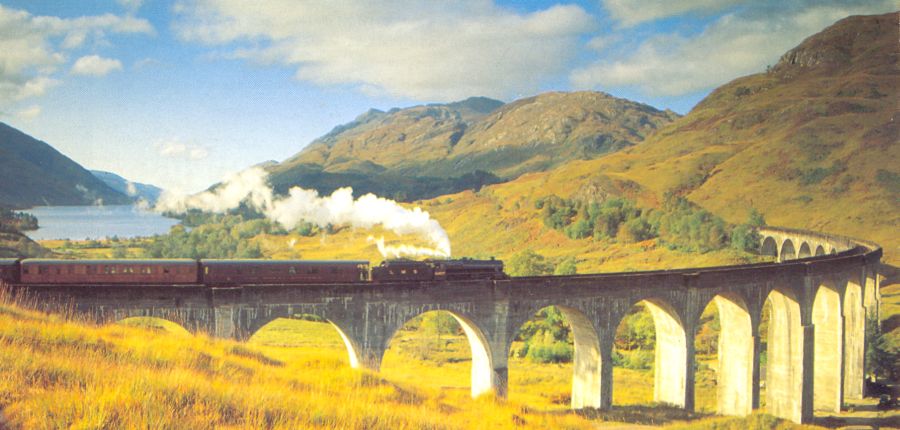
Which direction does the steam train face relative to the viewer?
to the viewer's right

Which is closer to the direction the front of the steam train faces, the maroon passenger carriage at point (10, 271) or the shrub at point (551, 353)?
the shrub
